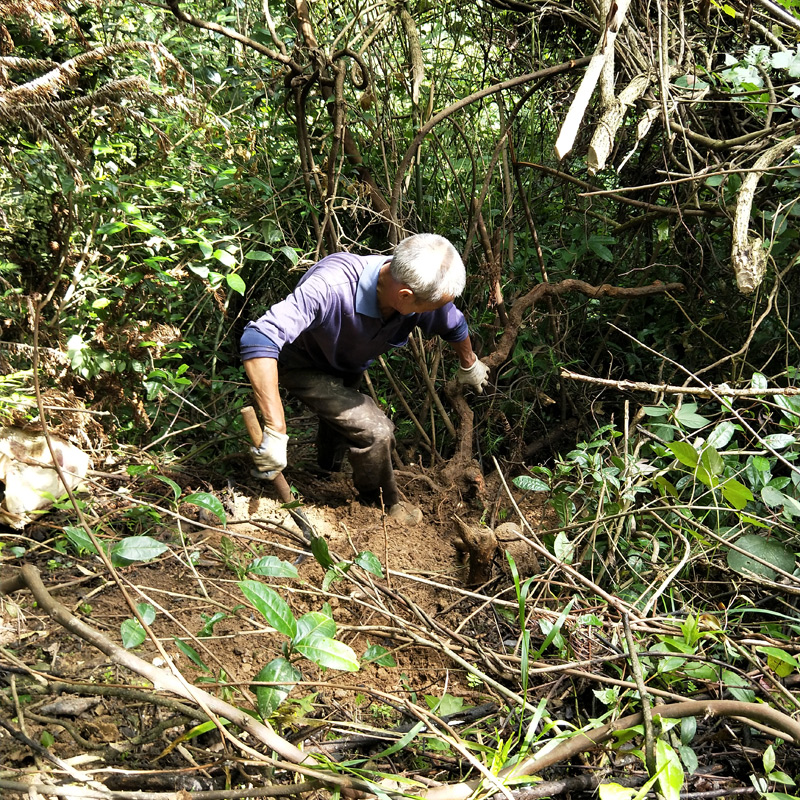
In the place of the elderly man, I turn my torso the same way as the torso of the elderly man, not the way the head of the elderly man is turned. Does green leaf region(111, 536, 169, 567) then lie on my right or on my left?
on my right

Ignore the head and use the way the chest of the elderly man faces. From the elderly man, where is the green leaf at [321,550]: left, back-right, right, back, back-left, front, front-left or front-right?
front-right

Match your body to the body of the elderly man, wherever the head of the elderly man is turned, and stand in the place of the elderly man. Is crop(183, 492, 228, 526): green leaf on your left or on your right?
on your right

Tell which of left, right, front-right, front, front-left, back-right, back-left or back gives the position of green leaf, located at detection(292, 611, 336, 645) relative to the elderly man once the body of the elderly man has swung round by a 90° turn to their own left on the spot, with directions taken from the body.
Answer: back-right

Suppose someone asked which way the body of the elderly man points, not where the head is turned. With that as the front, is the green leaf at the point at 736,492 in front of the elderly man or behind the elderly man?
in front

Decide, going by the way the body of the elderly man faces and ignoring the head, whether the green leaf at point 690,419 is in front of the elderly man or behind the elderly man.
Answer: in front

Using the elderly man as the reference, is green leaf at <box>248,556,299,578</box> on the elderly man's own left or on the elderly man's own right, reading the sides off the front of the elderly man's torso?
on the elderly man's own right

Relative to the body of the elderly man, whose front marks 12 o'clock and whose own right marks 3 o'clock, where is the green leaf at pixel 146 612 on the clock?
The green leaf is roughly at 2 o'clock from the elderly man.

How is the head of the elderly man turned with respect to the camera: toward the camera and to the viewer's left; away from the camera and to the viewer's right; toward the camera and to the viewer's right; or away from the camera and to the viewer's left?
toward the camera and to the viewer's right

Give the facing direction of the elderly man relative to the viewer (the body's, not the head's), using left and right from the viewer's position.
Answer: facing the viewer and to the right of the viewer

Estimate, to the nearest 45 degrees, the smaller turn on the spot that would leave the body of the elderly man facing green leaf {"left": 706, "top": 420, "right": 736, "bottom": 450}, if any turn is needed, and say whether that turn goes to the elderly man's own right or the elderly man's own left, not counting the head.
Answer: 0° — they already face it

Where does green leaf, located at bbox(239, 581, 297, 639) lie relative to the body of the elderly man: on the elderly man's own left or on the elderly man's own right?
on the elderly man's own right

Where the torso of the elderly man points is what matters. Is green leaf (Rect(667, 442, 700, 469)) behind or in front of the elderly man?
in front
